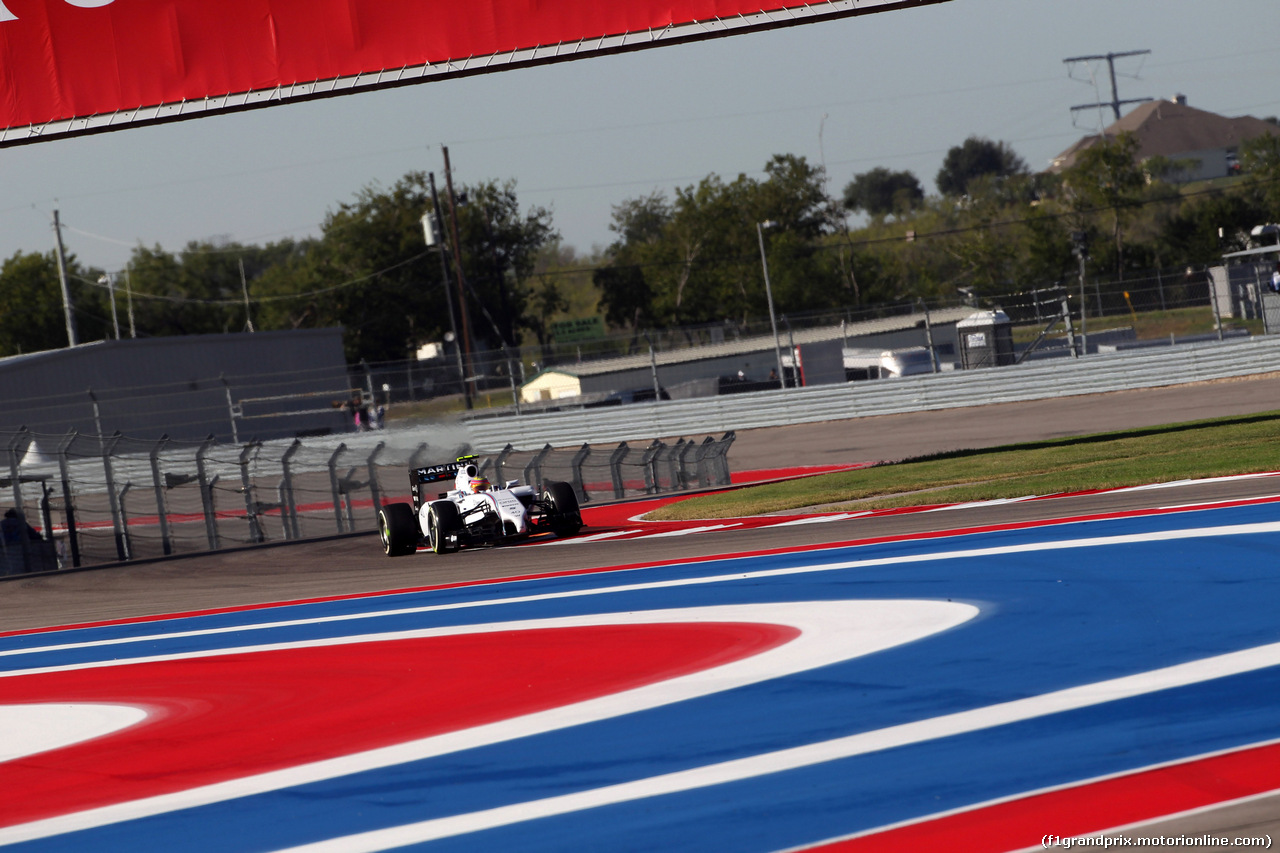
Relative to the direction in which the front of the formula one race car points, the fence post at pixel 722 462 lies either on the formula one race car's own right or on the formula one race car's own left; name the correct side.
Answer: on the formula one race car's own left

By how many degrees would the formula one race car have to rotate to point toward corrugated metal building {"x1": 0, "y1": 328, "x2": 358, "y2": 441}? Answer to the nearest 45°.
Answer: approximately 135° to its left

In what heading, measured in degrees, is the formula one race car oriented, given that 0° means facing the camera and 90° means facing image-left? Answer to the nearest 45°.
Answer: approximately 315°

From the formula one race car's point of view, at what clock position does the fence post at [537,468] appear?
The fence post is roughly at 8 o'clock from the formula one race car.

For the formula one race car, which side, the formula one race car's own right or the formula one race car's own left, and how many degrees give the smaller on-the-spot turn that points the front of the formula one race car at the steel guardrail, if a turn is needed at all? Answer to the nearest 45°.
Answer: approximately 90° to the formula one race car's own left

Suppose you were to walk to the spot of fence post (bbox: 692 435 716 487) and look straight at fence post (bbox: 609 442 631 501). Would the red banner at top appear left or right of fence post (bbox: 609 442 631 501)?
left

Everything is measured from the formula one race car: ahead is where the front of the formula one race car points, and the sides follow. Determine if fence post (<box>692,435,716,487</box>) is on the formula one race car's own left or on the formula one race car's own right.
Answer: on the formula one race car's own left

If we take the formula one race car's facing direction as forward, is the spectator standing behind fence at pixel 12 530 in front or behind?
behind

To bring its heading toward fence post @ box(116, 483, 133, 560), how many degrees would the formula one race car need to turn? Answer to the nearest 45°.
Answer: approximately 180°

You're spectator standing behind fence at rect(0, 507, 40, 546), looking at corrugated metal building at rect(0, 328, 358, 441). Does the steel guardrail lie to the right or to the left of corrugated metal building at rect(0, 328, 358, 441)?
right

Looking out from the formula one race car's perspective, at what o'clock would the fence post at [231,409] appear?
The fence post is roughly at 7 o'clock from the formula one race car.

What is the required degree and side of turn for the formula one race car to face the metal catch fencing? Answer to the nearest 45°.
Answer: approximately 180°
